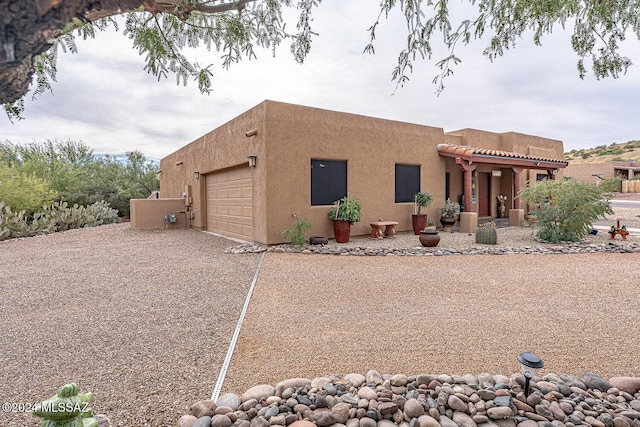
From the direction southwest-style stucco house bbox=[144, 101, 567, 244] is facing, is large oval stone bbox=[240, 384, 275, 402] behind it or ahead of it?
ahead

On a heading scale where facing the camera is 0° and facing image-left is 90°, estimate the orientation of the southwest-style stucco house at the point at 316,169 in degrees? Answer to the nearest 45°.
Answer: approximately 315°

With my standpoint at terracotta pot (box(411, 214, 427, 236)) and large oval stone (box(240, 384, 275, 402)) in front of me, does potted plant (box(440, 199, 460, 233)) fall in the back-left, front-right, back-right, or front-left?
back-left

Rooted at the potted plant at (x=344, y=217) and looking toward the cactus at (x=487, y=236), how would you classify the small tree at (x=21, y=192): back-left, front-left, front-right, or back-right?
back-left

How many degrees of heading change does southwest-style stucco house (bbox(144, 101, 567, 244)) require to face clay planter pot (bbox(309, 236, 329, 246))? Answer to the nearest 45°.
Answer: approximately 45° to its right

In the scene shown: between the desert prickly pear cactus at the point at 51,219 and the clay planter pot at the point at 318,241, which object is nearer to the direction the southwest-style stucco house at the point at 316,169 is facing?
the clay planter pot

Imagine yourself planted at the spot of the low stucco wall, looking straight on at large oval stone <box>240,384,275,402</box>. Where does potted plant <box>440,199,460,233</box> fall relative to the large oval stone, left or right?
left

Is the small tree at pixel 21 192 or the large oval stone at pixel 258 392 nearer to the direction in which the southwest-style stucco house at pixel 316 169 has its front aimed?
the large oval stone

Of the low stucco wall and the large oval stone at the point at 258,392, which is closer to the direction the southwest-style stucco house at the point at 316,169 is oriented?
the large oval stone

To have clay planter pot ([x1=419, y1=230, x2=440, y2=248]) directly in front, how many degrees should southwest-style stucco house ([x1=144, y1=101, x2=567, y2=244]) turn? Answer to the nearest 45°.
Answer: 0° — it already faces it

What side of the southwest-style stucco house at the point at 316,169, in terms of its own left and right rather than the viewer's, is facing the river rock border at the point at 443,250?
front

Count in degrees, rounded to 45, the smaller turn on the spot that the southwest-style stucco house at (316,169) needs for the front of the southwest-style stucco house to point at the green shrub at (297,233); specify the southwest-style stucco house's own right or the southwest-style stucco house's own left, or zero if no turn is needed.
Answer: approximately 45° to the southwest-style stucco house's own right

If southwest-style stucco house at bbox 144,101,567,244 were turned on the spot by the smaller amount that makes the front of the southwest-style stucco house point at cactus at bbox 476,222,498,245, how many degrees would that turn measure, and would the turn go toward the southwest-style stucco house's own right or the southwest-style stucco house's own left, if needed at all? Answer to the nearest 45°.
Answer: approximately 45° to the southwest-style stucco house's own left
